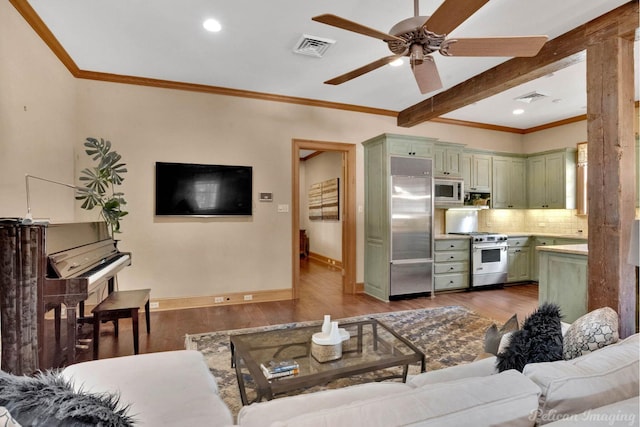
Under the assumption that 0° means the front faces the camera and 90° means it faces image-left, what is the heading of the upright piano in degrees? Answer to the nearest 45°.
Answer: approximately 315°

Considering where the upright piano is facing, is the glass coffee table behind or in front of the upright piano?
in front

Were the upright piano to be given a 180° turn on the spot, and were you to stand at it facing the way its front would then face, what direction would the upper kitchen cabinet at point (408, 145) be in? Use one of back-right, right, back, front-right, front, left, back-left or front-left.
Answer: back-right

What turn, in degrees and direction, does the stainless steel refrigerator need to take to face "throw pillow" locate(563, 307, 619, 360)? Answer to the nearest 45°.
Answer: approximately 45° to its right

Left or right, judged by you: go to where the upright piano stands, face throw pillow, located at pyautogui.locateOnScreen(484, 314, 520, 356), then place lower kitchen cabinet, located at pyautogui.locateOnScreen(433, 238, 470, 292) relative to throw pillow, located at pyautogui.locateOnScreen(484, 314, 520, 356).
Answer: left

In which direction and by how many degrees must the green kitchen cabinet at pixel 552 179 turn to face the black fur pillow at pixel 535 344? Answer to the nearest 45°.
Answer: approximately 45° to its left

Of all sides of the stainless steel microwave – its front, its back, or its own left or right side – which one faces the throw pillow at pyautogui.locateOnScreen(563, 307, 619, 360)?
front

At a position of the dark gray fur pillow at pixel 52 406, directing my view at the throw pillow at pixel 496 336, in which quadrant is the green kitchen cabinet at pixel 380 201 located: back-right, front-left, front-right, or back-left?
front-left

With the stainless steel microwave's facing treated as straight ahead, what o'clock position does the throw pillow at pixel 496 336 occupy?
The throw pillow is roughly at 12 o'clock from the stainless steel microwave.

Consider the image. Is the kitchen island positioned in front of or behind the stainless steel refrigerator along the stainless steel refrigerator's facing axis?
in front

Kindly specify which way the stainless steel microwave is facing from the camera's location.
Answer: facing the viewer

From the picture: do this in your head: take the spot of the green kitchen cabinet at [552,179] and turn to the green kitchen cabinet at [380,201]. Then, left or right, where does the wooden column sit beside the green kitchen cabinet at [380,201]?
left

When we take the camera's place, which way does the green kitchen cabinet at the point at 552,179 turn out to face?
facing the viewer and to the left of the viewer

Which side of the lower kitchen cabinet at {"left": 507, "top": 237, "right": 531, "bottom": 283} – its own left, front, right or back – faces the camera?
front

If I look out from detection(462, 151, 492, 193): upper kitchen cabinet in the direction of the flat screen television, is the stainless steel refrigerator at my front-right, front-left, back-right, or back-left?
front-left

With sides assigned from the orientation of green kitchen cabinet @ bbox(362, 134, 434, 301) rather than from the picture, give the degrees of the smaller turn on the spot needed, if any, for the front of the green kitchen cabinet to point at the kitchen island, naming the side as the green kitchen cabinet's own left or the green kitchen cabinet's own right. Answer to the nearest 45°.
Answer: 0° — it already faces it

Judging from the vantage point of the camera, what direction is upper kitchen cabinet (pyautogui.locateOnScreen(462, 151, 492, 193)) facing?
facing the viewer and to the right of the viewer

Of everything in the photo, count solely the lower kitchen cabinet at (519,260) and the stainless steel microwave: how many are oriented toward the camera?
2

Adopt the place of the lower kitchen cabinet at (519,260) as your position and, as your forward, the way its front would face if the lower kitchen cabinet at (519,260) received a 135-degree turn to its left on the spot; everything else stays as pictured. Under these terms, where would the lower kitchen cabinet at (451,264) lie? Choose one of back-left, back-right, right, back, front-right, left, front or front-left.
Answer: back

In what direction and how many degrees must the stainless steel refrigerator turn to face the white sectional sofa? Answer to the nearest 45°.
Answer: approximately 45° to its right

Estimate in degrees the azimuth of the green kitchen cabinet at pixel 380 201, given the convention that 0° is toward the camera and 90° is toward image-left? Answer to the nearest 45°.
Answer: approximately 315°
